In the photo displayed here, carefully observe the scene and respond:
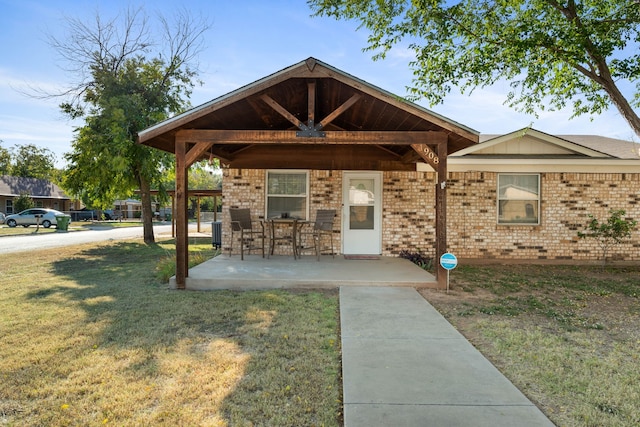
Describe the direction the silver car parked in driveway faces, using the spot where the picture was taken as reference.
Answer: facing to the left of the viewer

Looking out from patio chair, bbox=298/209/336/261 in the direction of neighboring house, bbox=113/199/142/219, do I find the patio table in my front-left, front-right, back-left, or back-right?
front-left

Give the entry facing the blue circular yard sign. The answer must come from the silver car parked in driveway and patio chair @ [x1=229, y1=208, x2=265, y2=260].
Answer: the patio chair

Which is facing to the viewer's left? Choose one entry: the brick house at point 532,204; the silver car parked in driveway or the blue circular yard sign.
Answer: the silver car parked in driveway

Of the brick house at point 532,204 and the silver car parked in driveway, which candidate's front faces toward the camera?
the brick house

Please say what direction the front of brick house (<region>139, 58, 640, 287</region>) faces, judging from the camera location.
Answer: facing the viewer

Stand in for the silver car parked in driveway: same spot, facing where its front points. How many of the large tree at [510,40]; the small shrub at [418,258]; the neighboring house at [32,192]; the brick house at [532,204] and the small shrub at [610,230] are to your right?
1

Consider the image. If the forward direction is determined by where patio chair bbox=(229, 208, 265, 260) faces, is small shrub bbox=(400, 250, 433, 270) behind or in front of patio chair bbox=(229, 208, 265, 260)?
in front

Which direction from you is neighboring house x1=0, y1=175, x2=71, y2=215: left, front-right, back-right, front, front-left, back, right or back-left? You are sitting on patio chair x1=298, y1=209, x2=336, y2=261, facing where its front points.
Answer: right

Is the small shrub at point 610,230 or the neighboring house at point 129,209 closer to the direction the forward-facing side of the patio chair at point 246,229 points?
the small shrub

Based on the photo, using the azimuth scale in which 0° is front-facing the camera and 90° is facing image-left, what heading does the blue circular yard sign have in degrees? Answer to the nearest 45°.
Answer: approximately 0°

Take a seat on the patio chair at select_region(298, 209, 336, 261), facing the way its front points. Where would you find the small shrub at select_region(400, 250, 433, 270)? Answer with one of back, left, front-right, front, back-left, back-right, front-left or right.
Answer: back-left

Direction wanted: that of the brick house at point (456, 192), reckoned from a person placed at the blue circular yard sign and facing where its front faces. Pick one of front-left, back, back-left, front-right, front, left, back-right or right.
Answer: back

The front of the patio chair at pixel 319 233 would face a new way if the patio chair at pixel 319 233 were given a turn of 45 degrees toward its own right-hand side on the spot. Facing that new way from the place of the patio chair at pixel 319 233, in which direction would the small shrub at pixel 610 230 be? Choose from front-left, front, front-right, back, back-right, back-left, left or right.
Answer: back

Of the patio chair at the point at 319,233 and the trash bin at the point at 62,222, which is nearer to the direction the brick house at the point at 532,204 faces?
the patio chair

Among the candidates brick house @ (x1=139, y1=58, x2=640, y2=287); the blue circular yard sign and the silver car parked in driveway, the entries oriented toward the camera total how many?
2

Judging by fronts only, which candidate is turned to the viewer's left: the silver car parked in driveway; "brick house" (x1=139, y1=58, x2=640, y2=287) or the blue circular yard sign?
the silver car parked in driveway

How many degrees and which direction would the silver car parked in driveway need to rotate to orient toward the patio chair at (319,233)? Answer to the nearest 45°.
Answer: approximately 90° to its left

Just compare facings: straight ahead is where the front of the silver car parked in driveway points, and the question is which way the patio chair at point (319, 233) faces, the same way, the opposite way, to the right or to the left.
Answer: the same way
